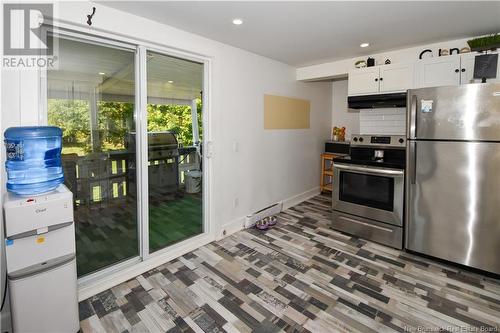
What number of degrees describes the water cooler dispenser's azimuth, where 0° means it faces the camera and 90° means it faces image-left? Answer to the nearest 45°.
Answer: approximately 0°

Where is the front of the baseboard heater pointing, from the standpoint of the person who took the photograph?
facing the viewer and to the right of the viewer

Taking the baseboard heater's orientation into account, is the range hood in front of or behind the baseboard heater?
in front

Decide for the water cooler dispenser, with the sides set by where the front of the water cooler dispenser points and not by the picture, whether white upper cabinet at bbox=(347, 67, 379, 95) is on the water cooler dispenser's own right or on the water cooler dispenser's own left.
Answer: on the water cooler dispenser's own left

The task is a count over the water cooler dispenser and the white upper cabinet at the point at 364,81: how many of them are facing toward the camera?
2

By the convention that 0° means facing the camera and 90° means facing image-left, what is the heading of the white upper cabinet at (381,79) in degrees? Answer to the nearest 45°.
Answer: approximately 0°

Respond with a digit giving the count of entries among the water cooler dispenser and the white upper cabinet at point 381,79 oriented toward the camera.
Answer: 2

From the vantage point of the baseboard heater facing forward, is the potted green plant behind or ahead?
ahead
